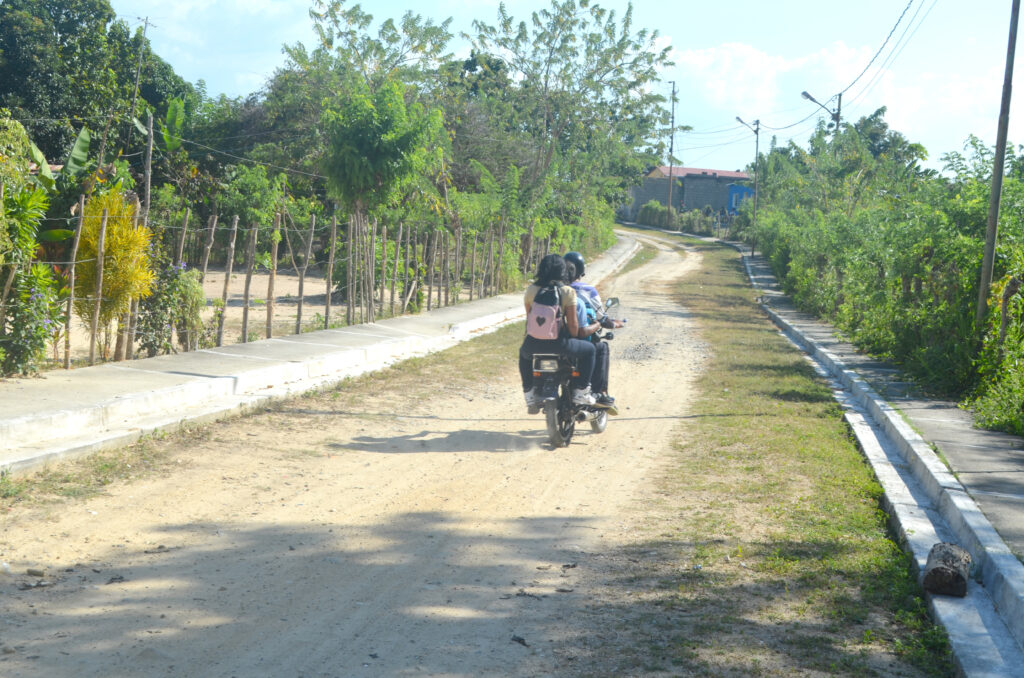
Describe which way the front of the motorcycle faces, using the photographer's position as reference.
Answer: facing away from the viewer and to the right of the viewer

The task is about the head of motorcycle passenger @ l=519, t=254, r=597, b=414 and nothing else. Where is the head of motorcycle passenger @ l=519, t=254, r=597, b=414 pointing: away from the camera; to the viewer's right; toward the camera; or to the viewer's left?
away from the camera

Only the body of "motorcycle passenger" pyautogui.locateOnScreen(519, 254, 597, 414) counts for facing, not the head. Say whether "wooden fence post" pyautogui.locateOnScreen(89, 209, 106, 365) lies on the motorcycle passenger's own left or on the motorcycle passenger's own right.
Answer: on the motorcycle passenger's own left

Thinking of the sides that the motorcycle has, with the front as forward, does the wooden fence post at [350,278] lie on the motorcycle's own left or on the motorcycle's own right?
on the motorcycle's own left

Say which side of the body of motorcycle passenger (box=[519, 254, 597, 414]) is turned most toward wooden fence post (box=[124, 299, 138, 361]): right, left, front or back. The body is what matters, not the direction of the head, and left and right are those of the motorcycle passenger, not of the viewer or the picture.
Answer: left

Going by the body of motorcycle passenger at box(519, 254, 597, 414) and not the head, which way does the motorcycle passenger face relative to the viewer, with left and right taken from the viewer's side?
facing away from the viewer and to the right of the viewer

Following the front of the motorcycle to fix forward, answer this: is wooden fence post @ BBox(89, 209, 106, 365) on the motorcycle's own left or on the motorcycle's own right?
on the motorcycle's own left
